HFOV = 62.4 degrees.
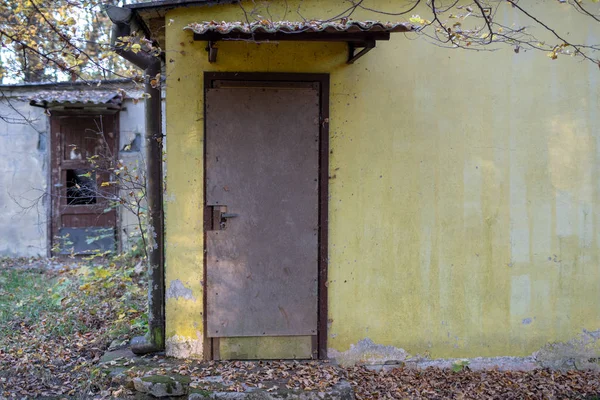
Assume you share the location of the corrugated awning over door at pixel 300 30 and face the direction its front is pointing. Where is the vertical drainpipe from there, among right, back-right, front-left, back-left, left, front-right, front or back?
back-right

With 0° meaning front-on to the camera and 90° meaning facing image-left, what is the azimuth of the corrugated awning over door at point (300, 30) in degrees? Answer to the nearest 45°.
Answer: approximately 0°
